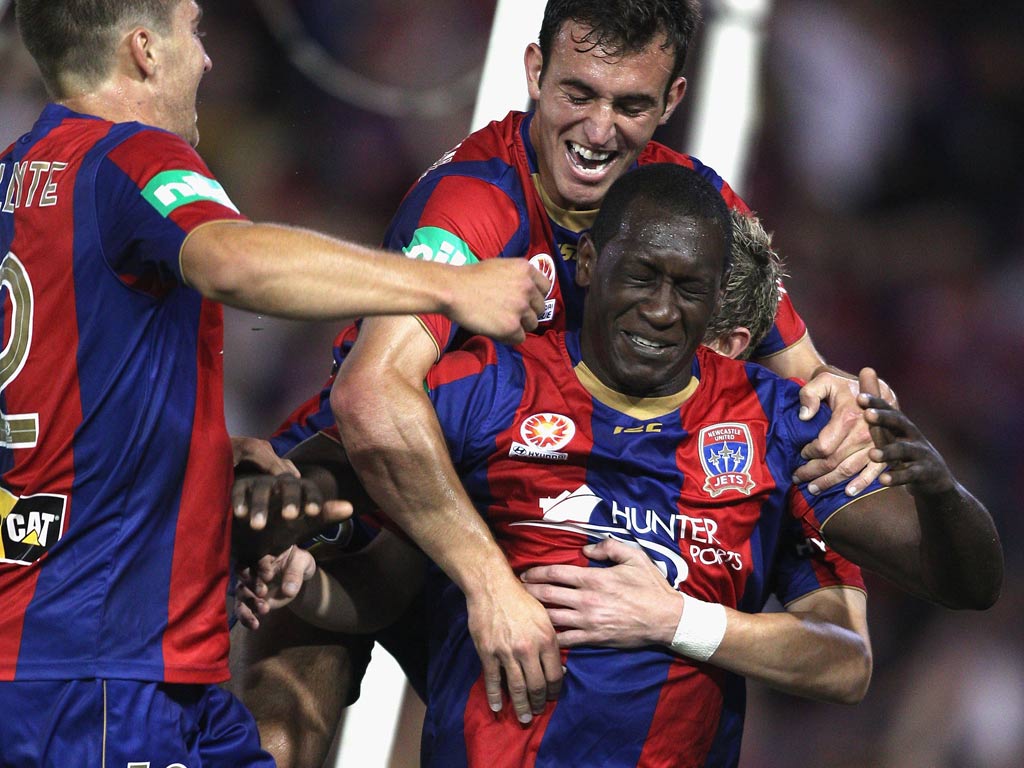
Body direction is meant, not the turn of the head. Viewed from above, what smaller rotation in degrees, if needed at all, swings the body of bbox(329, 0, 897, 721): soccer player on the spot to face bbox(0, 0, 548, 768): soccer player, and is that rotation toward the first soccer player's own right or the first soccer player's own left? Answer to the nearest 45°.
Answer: approximately 45° to the first soccer player's own right

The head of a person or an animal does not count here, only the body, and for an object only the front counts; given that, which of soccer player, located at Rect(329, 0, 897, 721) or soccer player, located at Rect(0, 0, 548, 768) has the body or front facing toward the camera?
soccer player, located at Rect(329, 0, 897, 721)

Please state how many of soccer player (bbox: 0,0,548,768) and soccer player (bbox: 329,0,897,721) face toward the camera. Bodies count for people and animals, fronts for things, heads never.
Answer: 1

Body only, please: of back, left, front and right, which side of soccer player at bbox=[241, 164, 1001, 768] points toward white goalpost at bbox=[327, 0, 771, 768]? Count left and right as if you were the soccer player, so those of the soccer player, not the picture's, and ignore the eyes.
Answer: back

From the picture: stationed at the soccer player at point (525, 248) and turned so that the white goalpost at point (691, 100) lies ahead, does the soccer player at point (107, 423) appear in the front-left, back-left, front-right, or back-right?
back-left

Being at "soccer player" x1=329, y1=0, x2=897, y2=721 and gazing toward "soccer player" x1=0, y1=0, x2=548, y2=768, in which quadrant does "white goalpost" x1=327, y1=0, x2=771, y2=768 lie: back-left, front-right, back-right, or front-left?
back-right

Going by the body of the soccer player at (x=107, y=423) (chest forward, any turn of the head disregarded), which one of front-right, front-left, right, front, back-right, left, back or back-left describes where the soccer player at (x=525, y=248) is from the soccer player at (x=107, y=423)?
front

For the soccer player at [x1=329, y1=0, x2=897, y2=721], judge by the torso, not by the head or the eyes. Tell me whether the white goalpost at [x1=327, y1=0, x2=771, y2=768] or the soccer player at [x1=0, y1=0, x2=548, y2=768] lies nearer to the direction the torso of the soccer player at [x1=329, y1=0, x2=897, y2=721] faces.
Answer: the soccer player

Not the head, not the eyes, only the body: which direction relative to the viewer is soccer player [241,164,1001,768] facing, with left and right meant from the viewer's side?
facing the viewer

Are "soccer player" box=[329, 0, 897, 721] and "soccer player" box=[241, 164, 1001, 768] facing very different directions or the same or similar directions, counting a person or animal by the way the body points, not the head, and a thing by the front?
same or similar directions

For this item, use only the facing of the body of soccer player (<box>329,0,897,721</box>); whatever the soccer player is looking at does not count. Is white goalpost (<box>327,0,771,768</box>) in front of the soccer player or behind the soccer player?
behind

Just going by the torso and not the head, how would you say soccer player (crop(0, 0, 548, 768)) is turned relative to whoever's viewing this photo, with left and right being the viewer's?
facing away from the viewer and to the right of the viewer

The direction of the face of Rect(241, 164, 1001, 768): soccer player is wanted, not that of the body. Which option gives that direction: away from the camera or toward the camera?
toward the camera

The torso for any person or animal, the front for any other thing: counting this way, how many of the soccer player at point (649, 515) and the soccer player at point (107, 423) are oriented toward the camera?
1

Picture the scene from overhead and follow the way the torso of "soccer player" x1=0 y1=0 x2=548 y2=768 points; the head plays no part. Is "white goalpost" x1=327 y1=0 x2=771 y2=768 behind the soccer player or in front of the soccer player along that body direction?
in front

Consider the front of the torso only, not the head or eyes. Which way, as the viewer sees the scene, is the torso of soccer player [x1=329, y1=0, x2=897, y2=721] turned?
toward the camera

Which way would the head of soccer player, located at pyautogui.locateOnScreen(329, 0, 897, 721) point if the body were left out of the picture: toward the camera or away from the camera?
toward the camera
